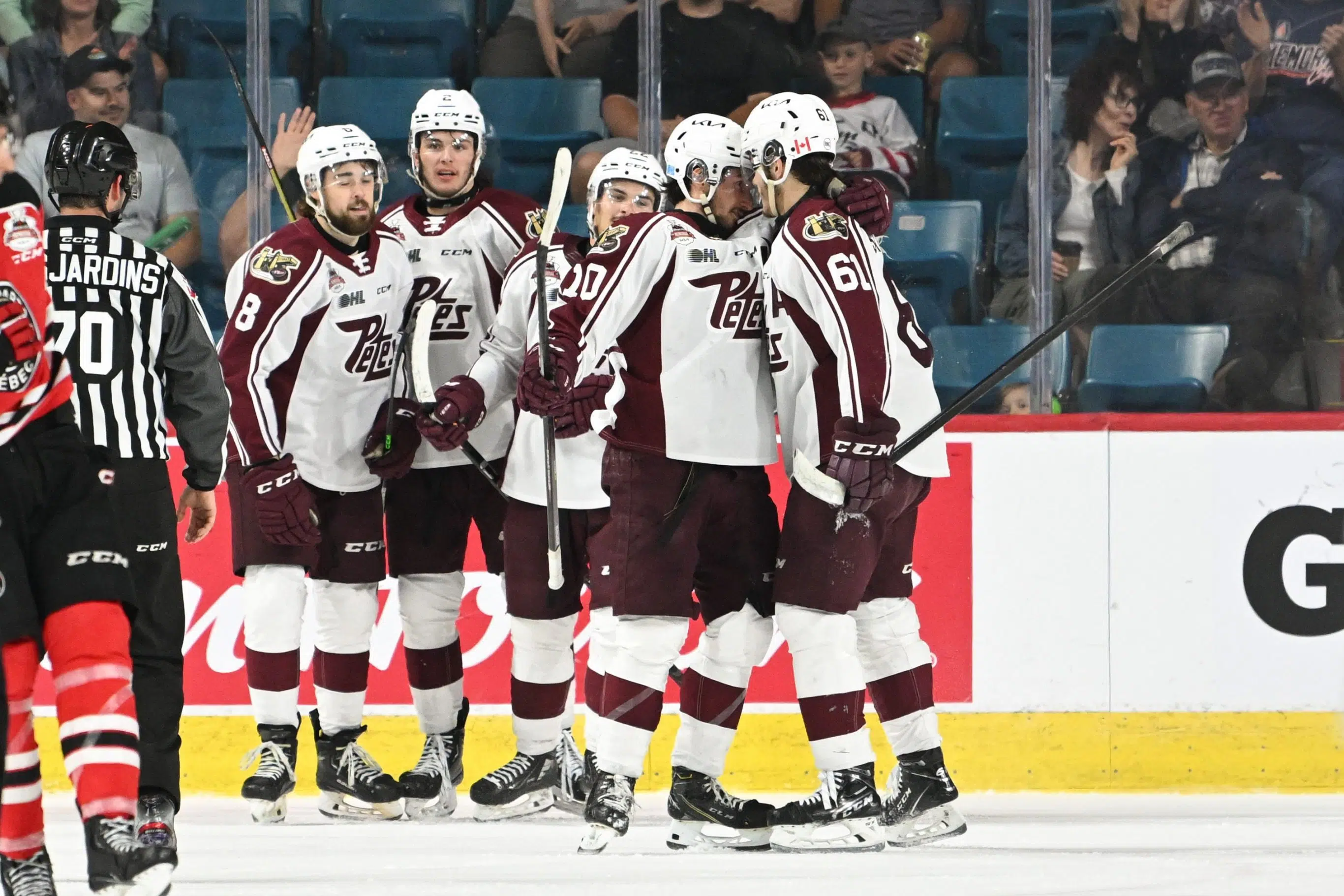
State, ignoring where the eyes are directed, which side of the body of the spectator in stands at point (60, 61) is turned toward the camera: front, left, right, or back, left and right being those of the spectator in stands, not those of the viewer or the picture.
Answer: front

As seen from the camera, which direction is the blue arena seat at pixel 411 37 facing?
toward the camera

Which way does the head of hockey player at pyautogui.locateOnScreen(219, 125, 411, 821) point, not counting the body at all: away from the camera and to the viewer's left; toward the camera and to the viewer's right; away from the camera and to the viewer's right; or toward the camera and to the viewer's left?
toward the camera and to the viewer's right

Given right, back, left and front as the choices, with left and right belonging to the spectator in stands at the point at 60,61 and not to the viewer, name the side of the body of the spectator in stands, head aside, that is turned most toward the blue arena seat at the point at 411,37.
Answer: left

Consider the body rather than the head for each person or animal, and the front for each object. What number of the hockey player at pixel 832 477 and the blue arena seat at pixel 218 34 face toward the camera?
1

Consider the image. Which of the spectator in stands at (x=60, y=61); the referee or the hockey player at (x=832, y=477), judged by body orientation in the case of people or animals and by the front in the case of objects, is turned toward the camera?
the spectator in stands

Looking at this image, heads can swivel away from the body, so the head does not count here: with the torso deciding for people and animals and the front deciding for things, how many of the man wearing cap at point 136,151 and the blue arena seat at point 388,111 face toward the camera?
2

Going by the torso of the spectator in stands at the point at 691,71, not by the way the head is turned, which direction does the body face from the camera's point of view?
toward the camera

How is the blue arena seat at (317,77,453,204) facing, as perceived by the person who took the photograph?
facing the viewer
